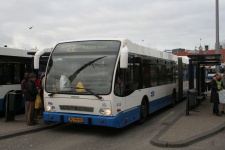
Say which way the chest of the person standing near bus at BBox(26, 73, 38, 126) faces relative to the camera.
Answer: to the viewer's right

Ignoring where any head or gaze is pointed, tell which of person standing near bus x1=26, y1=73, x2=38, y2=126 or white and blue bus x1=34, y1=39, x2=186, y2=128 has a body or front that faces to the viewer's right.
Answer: the person standing near bus

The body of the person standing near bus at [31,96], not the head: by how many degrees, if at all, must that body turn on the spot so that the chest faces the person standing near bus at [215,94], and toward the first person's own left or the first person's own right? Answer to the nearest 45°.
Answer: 0° — they already face them

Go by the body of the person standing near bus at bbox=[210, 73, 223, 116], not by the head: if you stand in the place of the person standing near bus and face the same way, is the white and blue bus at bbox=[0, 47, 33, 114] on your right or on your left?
on your right

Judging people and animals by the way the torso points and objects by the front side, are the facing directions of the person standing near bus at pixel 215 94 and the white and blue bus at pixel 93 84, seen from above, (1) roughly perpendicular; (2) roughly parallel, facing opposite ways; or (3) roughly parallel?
roughly perpendicular

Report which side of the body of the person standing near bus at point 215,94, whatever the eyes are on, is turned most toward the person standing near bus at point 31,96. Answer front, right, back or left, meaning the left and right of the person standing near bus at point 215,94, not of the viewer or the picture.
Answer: back

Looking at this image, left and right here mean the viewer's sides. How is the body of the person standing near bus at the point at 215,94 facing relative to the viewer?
facing the viewer and to the right of the viewer

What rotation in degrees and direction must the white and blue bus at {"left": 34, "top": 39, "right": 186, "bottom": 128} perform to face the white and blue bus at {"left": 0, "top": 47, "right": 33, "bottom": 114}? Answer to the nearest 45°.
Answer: approximately 90° to its right

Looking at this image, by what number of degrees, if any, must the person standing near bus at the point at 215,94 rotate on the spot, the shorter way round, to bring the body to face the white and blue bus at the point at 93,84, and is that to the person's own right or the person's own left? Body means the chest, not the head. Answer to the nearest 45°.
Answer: approximately 180°
